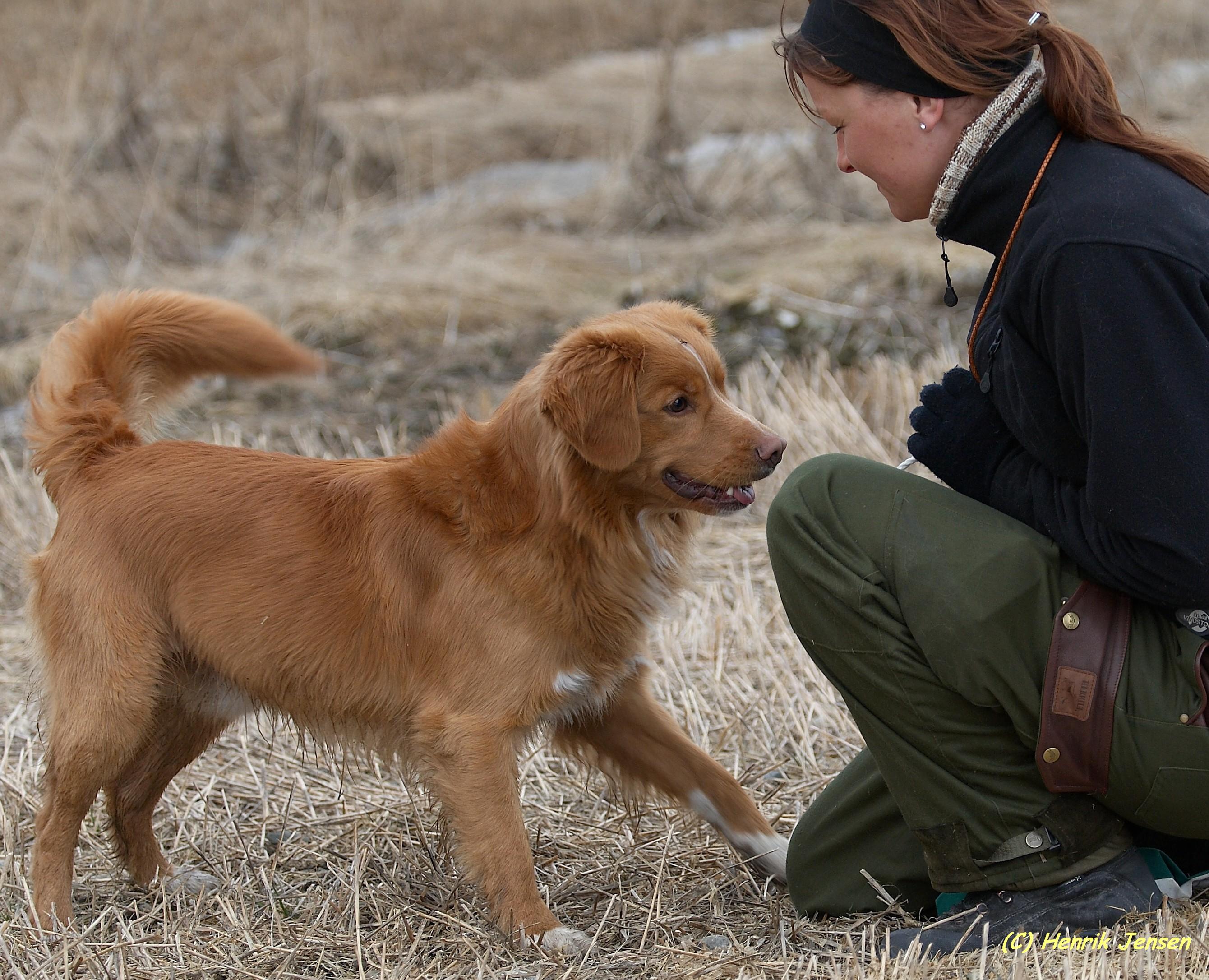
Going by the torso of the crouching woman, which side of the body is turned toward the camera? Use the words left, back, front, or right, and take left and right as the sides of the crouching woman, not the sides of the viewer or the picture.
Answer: left

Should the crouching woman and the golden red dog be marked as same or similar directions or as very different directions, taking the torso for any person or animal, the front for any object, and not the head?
very different directions

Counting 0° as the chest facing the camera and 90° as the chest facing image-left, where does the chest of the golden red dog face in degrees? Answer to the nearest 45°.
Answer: approximately 270°

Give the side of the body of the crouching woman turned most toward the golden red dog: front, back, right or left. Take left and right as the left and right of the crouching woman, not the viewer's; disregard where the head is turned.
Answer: front

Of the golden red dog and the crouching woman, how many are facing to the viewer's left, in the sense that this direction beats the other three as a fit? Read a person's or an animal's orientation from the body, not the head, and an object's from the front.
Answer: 1

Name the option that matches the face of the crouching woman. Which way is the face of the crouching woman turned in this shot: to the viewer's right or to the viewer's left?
to the viewer's left

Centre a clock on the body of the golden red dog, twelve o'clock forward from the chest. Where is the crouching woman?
The crouching woman is roughly at 1 o'clock from the golden red dog.
